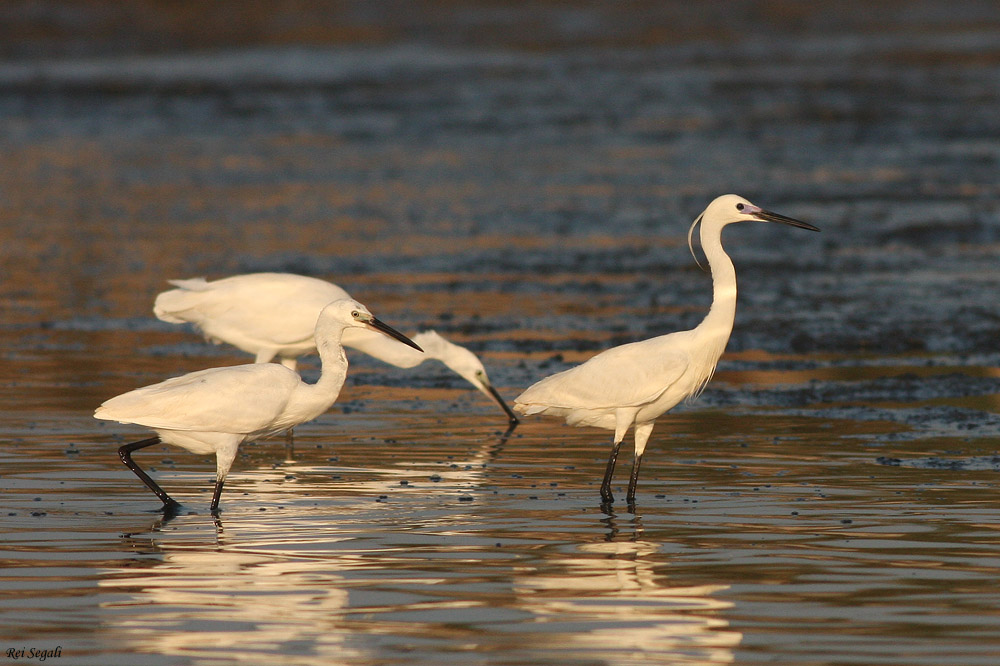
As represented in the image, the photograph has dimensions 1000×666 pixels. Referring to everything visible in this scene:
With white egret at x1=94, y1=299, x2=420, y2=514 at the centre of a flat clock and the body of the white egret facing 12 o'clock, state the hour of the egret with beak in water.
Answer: The egret with beak in water is roughly at 9 o'clock from the white egret.

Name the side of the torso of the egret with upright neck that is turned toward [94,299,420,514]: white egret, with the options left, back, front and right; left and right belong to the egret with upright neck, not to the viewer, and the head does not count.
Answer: back

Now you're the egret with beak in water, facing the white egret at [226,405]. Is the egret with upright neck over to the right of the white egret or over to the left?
left

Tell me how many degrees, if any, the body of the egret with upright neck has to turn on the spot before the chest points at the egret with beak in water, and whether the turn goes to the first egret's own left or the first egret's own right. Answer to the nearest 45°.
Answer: approximately 135° to the first egret's own left

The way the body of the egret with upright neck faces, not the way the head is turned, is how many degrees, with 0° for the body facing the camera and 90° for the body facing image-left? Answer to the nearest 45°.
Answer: approximately 270°

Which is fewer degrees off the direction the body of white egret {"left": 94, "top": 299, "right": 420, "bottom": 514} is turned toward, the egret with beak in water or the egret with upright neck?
the egret with upright neck

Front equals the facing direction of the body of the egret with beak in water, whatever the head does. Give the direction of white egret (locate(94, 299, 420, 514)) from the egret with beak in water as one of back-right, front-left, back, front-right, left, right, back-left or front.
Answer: right

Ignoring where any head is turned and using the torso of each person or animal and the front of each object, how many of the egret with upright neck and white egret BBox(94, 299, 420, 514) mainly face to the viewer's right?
2

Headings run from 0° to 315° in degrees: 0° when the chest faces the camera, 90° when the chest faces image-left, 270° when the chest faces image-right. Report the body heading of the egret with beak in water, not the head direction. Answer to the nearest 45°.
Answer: approximately 270°

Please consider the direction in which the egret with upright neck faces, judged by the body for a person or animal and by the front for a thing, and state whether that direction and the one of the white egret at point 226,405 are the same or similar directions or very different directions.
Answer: same or similar directions

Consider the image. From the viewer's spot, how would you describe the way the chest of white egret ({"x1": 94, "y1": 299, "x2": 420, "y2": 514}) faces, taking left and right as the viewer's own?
facing to the right of the viewer

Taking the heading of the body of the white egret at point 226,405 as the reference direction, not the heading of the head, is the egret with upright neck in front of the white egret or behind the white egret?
in front
